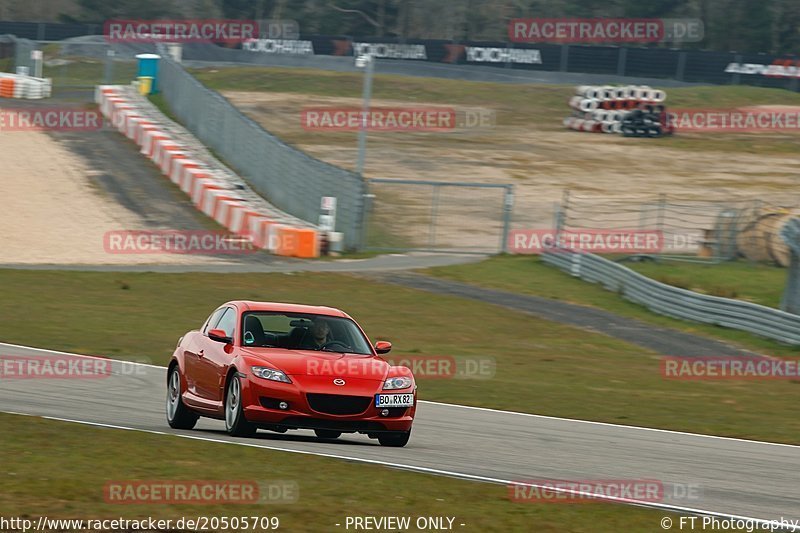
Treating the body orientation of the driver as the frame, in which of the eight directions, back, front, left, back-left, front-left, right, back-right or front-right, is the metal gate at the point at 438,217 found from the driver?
back-left

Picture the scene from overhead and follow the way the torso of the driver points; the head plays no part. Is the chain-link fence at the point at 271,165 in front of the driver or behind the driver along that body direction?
behind

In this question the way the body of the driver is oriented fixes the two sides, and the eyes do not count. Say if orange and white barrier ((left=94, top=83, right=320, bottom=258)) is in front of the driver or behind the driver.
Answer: behind

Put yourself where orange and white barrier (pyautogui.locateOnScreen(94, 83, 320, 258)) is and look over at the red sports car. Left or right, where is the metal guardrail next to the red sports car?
left

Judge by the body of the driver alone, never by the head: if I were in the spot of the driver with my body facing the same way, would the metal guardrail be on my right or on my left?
on my left
